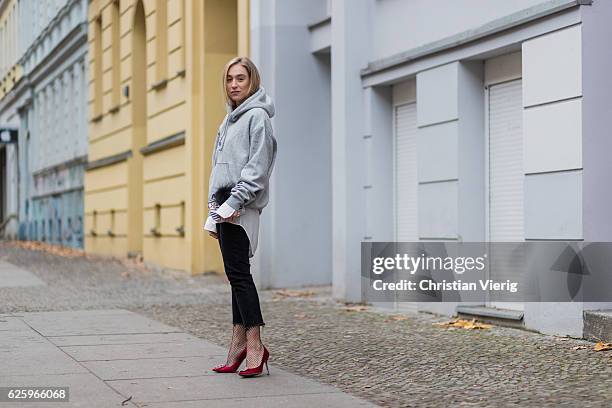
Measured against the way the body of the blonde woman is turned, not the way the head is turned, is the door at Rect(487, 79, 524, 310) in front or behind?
behind

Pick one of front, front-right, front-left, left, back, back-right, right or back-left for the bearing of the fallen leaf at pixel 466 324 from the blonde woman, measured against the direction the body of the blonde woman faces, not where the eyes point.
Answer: back

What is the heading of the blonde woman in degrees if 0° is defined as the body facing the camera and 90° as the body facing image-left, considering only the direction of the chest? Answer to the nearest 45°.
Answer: approximately 45°

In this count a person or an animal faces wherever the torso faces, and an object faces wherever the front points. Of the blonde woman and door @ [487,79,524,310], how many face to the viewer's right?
0

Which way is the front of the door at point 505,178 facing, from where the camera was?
facing the viewer and to the left of the viewer

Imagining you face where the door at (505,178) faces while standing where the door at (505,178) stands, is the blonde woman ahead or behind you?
ahead

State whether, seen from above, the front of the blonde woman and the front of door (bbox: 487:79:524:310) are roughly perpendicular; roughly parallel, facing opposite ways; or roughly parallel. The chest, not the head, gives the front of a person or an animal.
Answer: roughly parallel
